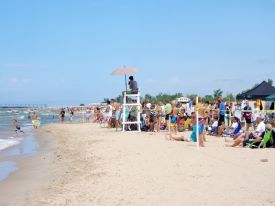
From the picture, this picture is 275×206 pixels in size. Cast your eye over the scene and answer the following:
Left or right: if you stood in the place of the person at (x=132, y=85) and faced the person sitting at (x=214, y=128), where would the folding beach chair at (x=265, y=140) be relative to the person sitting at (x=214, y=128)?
right

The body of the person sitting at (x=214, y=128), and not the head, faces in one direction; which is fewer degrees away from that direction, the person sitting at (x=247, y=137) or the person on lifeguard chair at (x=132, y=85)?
the person on lifeguard chair

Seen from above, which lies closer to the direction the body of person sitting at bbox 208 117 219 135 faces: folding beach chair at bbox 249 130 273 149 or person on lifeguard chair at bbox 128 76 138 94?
the person on lifeguard chair

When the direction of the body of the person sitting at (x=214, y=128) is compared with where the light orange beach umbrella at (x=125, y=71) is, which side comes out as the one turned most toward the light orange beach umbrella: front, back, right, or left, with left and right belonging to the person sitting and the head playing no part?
front

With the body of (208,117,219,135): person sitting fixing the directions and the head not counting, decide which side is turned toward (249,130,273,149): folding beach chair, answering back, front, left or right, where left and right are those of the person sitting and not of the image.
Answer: left

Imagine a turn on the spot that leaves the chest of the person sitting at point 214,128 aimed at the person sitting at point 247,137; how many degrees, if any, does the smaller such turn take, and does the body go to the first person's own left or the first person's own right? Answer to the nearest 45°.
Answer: approximately 90° to the first person's own left

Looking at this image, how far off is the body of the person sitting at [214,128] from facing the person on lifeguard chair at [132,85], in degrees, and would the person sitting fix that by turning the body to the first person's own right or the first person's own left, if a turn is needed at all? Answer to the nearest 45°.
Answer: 0° — they already face them

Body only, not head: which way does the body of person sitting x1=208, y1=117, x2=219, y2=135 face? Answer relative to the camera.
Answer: to the viewer's left

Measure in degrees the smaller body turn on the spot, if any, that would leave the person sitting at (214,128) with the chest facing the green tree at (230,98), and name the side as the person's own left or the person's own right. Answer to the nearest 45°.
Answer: approximately 90° to the person's own right
